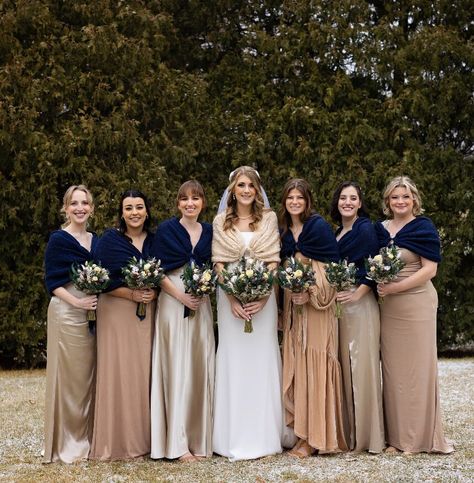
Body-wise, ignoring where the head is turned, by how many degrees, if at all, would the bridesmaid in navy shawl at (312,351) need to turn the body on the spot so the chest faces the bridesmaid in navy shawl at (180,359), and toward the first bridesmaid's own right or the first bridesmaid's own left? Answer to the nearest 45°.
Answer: approximately 45° to the first bridesmaid's own right

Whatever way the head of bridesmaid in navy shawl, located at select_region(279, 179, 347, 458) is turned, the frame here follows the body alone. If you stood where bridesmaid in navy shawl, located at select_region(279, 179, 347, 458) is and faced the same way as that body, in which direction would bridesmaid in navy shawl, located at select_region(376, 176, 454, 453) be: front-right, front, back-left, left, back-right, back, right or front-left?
back-left

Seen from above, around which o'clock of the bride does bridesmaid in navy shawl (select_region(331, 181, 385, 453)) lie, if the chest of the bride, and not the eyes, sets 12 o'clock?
The bridesmaid in navy shawl is roughly at 9 o'clock from the bride.

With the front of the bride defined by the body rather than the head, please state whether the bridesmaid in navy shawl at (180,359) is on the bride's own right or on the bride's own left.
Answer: on the bride's own right

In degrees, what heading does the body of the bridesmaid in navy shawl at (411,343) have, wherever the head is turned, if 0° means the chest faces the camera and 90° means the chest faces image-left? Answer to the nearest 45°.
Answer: approximately 45°

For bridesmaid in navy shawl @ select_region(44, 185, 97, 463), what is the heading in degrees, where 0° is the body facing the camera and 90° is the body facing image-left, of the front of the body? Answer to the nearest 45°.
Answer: approximately 315°

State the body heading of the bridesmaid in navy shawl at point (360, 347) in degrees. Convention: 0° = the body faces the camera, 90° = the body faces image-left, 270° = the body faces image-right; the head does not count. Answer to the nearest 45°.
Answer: approximately 45°
